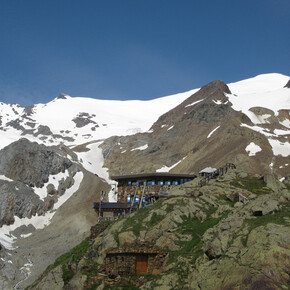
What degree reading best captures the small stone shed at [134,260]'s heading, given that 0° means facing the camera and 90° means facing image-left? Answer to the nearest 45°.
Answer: approximately 0°
